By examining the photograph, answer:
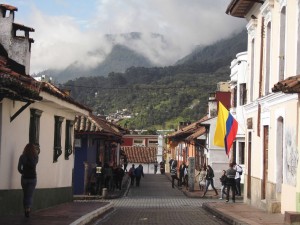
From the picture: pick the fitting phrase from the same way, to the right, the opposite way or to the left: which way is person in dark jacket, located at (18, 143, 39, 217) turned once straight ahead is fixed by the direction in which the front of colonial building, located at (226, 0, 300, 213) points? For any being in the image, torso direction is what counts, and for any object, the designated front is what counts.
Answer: to the right

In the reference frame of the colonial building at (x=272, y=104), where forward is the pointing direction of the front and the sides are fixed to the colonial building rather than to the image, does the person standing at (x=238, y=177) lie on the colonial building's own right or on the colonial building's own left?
on the colonial building's own right

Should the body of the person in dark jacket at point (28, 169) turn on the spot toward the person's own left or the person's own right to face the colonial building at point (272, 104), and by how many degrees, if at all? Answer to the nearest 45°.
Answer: approximately 45° to the person's own right

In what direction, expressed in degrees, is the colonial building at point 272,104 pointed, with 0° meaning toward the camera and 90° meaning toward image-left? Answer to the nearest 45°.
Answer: approximately 90°

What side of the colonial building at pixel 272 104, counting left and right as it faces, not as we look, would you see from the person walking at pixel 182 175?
right

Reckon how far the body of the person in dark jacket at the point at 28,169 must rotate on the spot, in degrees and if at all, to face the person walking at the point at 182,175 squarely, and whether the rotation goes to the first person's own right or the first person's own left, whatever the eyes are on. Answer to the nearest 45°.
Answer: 0° — they already face them

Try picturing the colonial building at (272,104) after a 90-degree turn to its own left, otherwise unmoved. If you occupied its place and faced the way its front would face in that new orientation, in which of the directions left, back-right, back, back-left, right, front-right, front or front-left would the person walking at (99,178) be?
back-right

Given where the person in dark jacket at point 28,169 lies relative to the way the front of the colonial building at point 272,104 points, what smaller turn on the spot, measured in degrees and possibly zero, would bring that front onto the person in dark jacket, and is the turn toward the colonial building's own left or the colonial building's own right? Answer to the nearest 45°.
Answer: approximately 45° to the colonial building's own left

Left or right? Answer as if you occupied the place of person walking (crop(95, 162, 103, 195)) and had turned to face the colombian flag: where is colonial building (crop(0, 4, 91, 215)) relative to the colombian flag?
right

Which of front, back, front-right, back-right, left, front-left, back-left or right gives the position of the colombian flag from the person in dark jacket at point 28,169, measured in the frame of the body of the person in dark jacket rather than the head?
front-right

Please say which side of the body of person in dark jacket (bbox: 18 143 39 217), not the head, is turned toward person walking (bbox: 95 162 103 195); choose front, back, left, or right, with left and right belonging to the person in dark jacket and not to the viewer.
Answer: front

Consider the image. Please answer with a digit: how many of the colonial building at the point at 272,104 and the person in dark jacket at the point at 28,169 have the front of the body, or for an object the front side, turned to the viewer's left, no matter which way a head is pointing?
1

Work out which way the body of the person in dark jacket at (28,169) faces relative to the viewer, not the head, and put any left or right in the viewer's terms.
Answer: facing away from the viewer

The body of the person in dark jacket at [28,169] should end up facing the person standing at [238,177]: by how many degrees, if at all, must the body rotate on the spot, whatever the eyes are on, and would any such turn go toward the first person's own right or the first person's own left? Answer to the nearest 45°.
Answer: approximately 45° to the first person's own right
